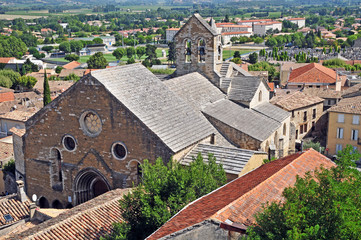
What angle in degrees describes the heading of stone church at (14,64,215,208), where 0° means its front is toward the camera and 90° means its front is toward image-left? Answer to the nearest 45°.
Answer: approximately 45°

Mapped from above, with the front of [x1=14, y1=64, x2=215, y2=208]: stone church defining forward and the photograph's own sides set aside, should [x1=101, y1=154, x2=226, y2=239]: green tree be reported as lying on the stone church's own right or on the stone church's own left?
on the stone church's own left

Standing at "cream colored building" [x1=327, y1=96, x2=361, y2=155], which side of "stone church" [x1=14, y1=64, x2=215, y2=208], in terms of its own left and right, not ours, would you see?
back

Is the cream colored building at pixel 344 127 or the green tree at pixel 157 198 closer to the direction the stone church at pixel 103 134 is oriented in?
the green tree

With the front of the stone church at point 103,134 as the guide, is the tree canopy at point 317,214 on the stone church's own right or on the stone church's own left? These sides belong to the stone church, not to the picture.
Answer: on the stone church's own left
